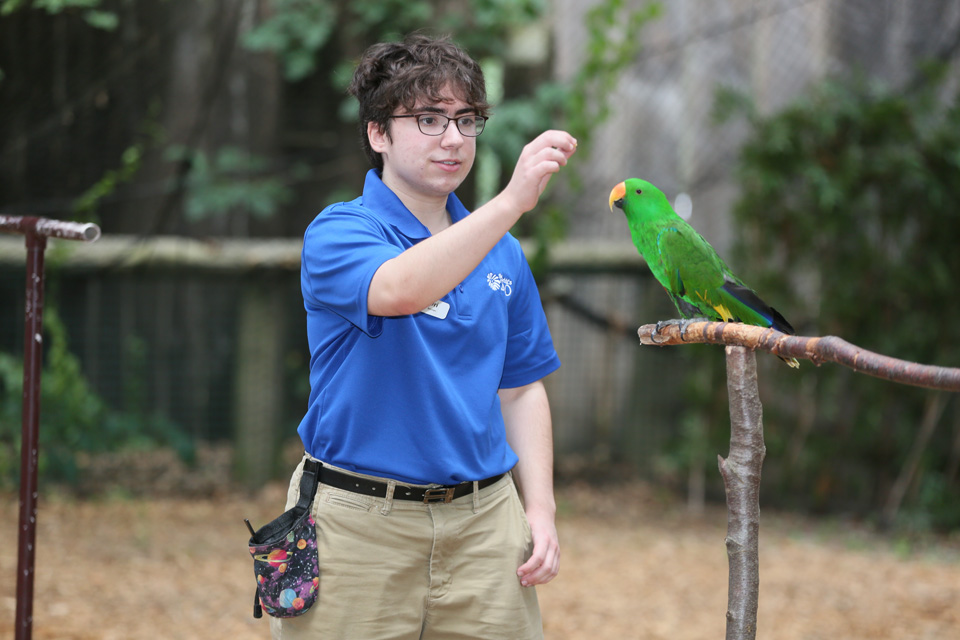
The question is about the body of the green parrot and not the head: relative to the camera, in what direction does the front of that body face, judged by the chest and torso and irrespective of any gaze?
to the viewer's left

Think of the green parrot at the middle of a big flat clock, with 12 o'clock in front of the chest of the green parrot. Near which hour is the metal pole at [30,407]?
The metal pole is roughly at 11 o'clock from the green parrot.

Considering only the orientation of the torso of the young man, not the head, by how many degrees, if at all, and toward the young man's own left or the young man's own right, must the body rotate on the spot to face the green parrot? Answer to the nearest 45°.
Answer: approximately 90° to the young man's own left

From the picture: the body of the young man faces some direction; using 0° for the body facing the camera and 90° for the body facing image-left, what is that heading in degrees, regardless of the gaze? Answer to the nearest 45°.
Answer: approximately 315°

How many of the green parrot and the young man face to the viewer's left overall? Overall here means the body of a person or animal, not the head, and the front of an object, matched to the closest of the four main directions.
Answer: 1

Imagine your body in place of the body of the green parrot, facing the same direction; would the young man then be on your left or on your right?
on your left
